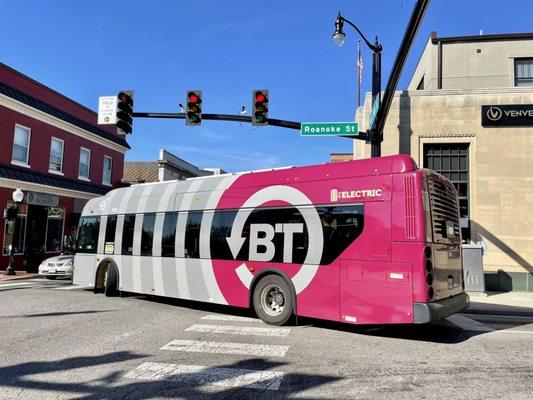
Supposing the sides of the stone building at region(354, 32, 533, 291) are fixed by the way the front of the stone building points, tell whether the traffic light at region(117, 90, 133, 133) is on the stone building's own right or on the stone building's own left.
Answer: on the stone building's own right

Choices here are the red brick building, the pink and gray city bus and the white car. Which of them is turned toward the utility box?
the red brick building

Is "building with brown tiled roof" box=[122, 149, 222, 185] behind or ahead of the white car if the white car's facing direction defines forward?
behind

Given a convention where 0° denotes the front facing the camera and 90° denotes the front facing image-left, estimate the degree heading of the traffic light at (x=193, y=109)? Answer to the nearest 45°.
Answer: approximately 0°

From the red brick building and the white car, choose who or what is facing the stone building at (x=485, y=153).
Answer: the red brick building

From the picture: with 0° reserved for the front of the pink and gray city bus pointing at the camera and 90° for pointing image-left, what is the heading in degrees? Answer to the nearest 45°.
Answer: approximately 135°

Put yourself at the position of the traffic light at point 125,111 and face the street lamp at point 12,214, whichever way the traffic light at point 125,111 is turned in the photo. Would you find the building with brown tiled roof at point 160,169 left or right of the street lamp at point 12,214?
right

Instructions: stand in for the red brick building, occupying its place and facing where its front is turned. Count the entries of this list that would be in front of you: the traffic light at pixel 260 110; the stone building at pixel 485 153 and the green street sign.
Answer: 3

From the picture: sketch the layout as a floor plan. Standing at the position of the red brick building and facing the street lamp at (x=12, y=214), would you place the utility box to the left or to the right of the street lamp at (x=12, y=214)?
left

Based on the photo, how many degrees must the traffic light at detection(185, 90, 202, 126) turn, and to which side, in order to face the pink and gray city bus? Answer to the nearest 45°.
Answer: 0° — it already faces it

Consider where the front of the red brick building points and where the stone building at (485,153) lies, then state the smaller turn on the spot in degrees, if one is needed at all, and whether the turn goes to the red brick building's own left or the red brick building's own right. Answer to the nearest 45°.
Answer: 0° — it already faces it
